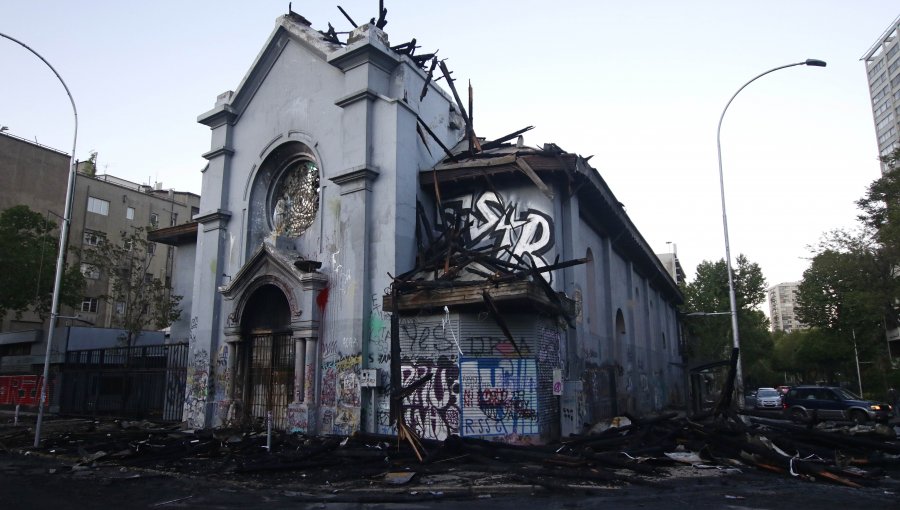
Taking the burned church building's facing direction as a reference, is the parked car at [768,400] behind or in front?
behind

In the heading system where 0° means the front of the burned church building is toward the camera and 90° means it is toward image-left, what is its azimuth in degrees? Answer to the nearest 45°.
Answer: approximately 45°

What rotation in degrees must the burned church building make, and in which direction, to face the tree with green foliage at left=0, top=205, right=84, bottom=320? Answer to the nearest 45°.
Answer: approximately 90° to its right

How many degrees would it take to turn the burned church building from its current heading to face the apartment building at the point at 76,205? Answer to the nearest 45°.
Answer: approximately 90° to its right

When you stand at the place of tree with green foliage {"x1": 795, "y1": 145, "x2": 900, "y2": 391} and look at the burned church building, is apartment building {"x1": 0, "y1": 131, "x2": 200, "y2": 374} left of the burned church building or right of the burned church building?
right

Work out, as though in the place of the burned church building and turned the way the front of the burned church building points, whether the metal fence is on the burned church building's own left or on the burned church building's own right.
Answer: on the burned church building's own right

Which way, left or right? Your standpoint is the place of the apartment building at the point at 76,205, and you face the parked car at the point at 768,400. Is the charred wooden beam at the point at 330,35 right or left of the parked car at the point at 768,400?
right

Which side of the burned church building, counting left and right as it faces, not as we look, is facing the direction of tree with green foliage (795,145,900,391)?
back

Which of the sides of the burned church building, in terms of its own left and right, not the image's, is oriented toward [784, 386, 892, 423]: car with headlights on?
left

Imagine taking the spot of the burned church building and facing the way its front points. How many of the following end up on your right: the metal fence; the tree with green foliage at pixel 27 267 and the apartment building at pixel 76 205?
3
